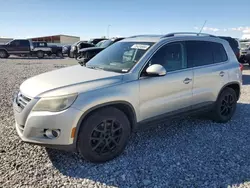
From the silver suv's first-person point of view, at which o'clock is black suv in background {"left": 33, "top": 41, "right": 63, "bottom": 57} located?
The black suv in background is roughly at 4 o'clock from the silver suv.

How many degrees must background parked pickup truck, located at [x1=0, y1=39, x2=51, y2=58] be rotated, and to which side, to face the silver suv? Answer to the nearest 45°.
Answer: approximately 90° to its left

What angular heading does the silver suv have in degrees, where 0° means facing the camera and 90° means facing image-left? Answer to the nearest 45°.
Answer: approximately 45°

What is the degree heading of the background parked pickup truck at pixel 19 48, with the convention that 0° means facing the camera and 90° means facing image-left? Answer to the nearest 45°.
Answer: approximately 90°
